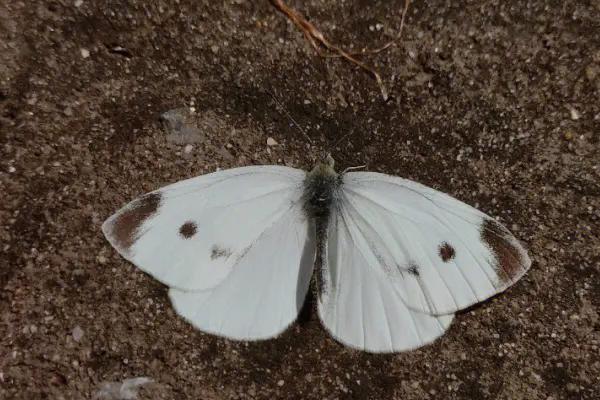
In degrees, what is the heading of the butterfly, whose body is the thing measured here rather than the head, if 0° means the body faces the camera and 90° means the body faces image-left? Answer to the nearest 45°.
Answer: approximately 180°

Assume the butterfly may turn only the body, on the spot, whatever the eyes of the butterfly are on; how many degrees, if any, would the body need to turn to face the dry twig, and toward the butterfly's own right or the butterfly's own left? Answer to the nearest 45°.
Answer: approximately 45° to the butterfly's own left
